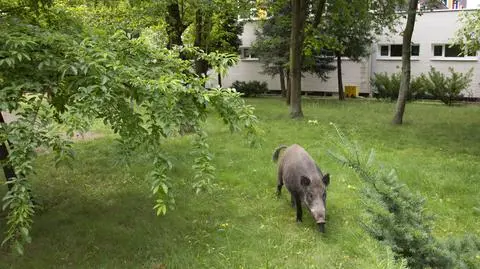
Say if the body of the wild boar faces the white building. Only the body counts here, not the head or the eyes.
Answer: no

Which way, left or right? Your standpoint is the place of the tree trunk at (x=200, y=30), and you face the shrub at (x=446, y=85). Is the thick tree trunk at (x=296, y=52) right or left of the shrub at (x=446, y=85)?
right

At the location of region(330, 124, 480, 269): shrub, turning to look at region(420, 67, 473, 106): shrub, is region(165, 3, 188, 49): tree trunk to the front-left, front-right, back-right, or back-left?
front-left

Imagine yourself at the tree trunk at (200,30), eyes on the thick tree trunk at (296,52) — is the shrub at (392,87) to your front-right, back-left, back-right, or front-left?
front-left

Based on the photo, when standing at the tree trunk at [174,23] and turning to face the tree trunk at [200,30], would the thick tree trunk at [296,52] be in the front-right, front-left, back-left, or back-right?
front-right

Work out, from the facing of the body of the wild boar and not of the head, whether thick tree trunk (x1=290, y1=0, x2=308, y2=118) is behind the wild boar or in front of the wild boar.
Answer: behind

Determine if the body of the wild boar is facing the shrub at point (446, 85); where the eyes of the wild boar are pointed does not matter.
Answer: no

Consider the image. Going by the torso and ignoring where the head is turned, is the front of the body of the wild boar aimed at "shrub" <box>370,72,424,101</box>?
no

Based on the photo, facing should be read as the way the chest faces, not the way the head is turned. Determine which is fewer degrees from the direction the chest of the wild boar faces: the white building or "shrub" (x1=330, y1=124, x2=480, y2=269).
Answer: the shrub

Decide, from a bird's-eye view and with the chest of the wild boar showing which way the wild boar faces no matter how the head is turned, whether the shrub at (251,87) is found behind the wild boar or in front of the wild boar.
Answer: behind

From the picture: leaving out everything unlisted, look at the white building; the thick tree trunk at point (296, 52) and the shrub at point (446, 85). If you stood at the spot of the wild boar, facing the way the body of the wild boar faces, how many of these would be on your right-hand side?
0

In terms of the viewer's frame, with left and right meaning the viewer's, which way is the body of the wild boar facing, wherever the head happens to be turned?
facing the viewer and to the right of the viewer
